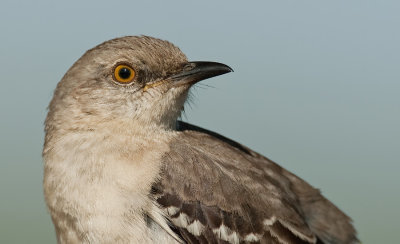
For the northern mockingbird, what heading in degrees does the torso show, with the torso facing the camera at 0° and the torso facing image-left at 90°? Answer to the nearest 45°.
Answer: approximately 45°
